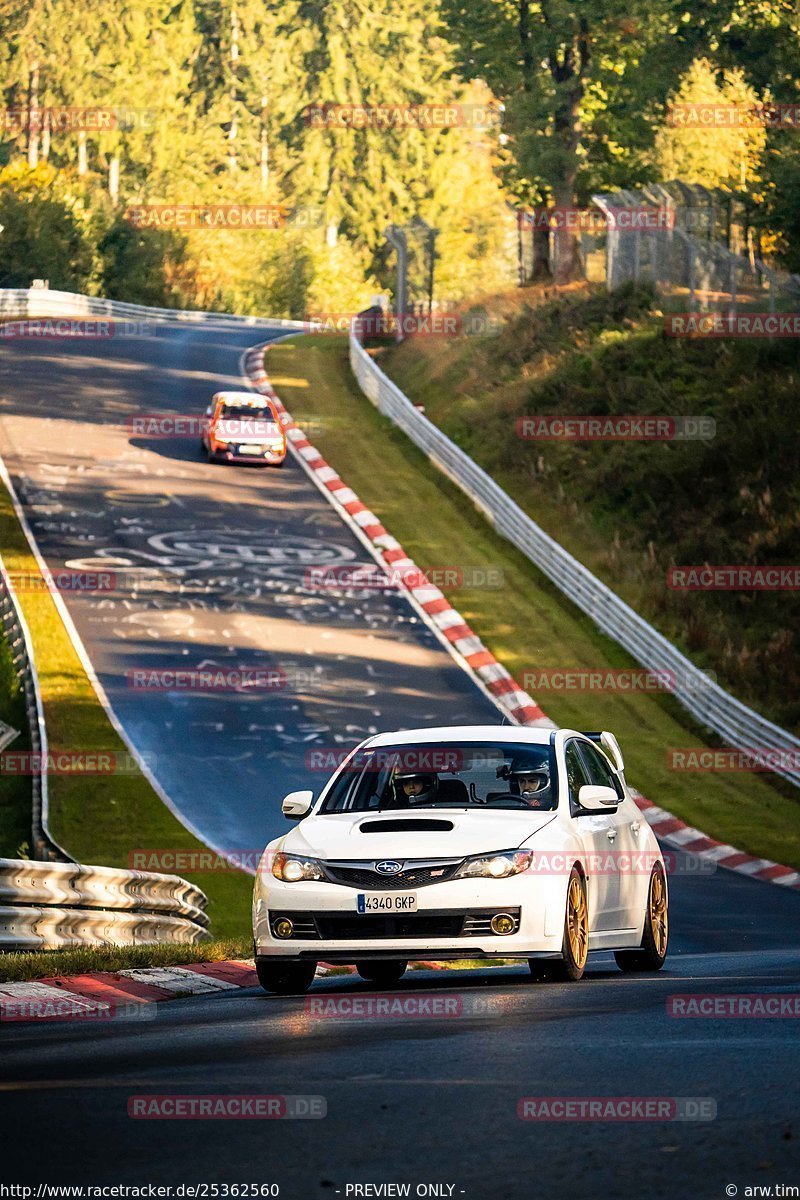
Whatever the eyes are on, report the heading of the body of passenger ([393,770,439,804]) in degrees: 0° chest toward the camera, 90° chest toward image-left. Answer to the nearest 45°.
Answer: approximately 45°

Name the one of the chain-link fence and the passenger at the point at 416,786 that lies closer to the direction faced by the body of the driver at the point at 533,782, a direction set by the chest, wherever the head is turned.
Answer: the passenger

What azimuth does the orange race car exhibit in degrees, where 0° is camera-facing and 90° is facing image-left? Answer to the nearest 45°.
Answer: approximately 0°

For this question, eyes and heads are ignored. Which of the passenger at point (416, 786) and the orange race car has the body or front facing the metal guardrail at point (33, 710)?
the orange race car

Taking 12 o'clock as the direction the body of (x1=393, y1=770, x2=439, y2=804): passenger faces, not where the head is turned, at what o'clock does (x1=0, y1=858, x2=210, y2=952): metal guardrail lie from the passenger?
The metal guardrail is roughly at 3 o'clock from the passenger.

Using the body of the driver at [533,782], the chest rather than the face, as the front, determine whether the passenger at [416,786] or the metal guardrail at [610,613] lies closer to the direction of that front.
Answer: the passenger

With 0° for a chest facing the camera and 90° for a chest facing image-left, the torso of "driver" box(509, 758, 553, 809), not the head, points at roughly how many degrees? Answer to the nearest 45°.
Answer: approximately 45°

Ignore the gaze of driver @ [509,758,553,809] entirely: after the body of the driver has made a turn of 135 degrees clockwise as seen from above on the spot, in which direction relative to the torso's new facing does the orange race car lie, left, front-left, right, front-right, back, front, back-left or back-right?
front
